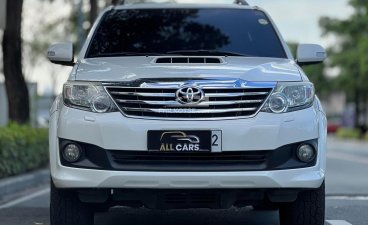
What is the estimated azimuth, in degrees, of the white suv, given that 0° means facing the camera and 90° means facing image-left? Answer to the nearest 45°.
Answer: approximately 0°

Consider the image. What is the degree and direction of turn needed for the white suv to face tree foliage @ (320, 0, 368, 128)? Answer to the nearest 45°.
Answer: approximately 180°
